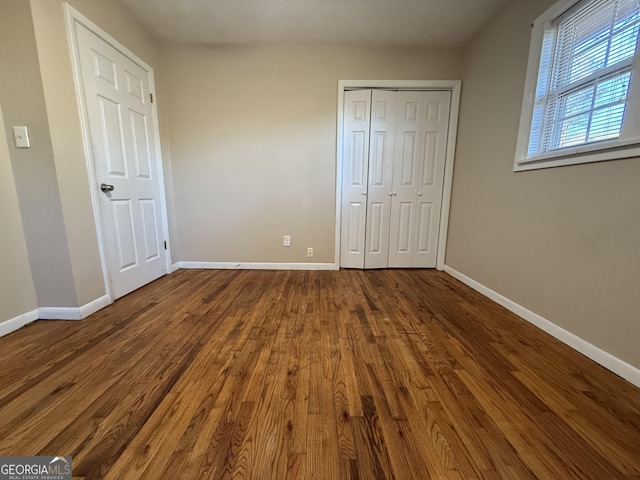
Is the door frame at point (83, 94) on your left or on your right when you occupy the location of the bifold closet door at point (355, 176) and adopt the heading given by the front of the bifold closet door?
on your right

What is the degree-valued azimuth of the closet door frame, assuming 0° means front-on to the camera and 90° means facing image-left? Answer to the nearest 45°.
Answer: approximately 0°

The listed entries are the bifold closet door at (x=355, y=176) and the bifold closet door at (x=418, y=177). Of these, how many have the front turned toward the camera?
2

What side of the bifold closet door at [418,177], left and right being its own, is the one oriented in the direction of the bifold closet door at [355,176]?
right

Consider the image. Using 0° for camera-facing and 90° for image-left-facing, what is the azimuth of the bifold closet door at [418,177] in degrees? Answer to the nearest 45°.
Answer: approximately 0°

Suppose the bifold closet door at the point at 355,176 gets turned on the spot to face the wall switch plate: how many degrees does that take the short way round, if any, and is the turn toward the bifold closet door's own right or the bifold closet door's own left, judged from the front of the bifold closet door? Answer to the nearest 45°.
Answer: approximately 45° to the bifold closet door's own right

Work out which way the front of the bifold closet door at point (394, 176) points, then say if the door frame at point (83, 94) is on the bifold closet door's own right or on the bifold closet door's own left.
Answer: on the bifold closet door's own right

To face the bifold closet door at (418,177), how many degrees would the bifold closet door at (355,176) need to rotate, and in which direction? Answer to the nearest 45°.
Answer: approximately 90° to its left
